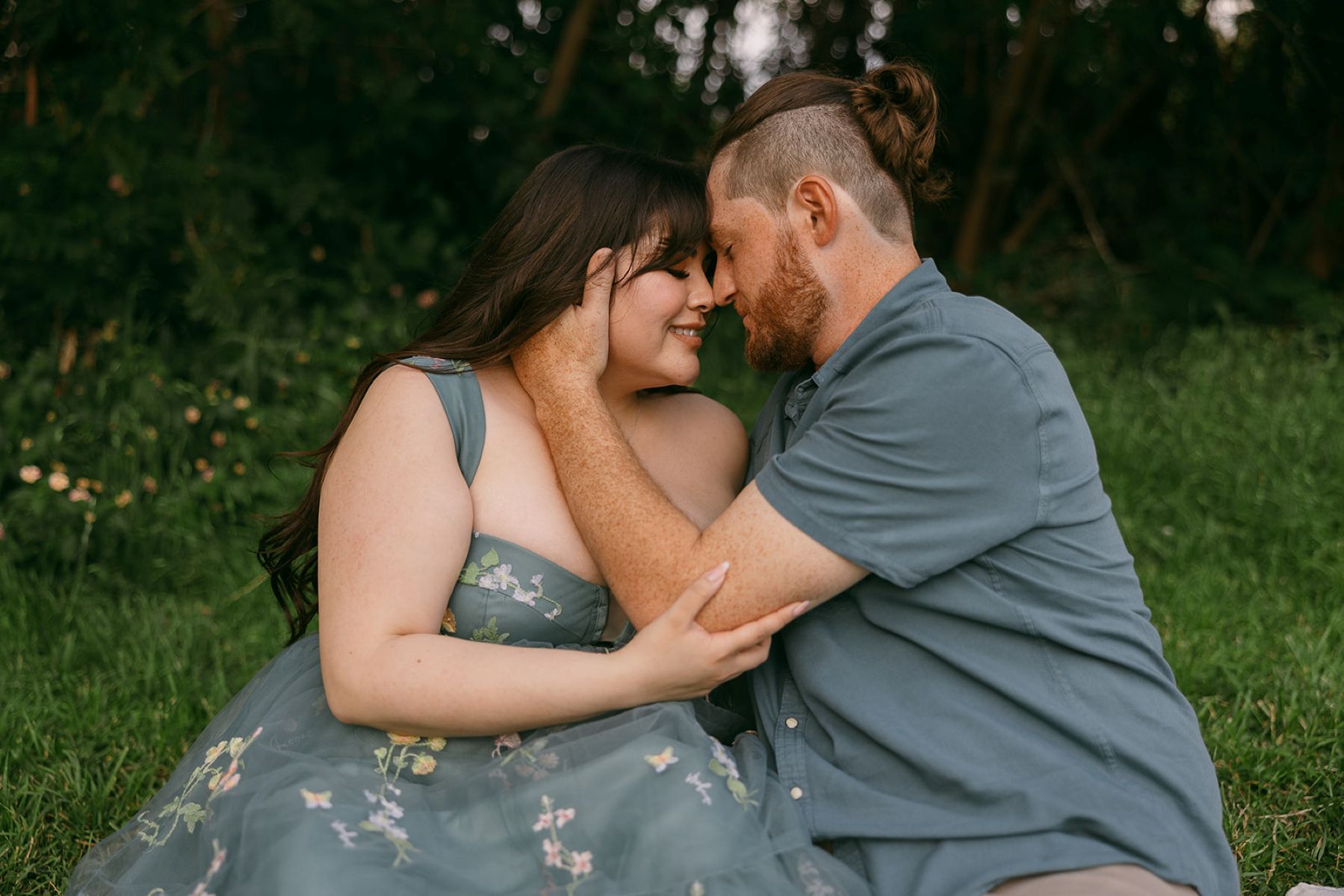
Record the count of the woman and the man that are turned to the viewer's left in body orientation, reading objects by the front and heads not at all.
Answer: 1

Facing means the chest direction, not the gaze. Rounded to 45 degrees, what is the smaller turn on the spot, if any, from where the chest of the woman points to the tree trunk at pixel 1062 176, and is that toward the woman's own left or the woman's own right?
approximately 90° to the woman's own left

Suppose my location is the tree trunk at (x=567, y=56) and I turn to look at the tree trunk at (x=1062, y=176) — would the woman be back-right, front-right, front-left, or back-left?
back-right

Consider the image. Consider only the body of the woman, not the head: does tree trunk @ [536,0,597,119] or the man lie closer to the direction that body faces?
the man

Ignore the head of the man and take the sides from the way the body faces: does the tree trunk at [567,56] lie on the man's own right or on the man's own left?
on the man's own right

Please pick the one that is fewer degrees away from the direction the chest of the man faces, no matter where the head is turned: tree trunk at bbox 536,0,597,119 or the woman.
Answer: the woman

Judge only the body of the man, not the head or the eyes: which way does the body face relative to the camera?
to the viewer's left

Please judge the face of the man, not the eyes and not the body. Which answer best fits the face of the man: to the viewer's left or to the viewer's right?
to the viewer's left

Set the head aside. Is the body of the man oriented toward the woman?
yes
